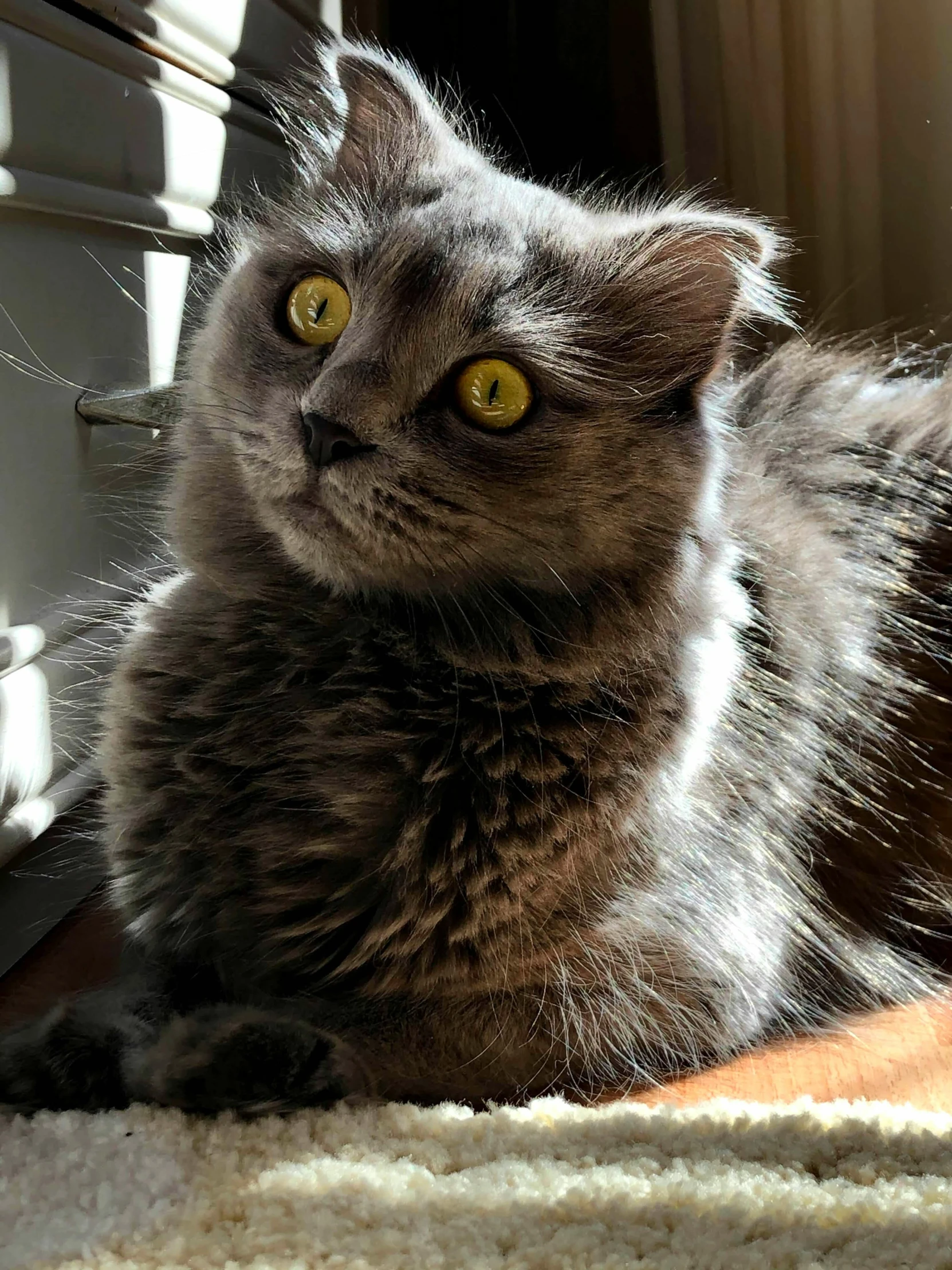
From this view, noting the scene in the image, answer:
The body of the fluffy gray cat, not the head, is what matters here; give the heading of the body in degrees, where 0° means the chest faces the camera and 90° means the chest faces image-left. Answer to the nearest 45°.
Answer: approximately 45°

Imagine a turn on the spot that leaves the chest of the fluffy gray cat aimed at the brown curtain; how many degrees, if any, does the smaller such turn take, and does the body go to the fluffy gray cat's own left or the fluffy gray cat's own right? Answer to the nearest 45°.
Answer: approximately 135° to the fluffy gray cat's own right
